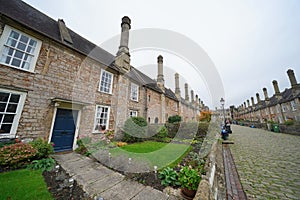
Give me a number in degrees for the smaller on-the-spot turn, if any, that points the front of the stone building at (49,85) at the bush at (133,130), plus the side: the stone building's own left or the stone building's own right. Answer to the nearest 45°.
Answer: approximately 45° to the stone building's own left

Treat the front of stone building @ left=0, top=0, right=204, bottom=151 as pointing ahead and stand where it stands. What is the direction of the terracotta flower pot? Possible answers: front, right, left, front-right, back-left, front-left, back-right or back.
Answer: front

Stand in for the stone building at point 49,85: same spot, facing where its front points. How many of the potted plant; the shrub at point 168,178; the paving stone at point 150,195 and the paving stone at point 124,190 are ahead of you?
4

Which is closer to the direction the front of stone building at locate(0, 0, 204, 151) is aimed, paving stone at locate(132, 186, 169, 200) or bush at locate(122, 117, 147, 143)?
the paving stone

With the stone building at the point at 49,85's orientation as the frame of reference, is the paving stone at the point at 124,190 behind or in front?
in front

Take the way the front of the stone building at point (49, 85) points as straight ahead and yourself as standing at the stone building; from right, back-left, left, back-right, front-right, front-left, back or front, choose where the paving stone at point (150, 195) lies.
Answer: front

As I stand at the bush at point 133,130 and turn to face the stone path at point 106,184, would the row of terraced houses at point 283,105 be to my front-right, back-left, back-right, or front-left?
back-left

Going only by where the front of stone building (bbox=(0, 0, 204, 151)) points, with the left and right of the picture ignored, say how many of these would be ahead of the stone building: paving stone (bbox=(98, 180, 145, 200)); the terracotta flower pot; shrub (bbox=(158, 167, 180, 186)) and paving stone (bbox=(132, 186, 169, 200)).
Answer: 4

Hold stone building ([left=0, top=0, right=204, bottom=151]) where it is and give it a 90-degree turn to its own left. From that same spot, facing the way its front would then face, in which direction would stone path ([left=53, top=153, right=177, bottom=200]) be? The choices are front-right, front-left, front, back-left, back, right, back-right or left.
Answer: right

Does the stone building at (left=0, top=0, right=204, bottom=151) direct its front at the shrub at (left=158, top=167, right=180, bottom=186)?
yes

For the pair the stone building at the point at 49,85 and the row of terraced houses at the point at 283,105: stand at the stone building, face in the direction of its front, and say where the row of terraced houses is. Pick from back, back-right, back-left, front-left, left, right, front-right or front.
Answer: front-left
